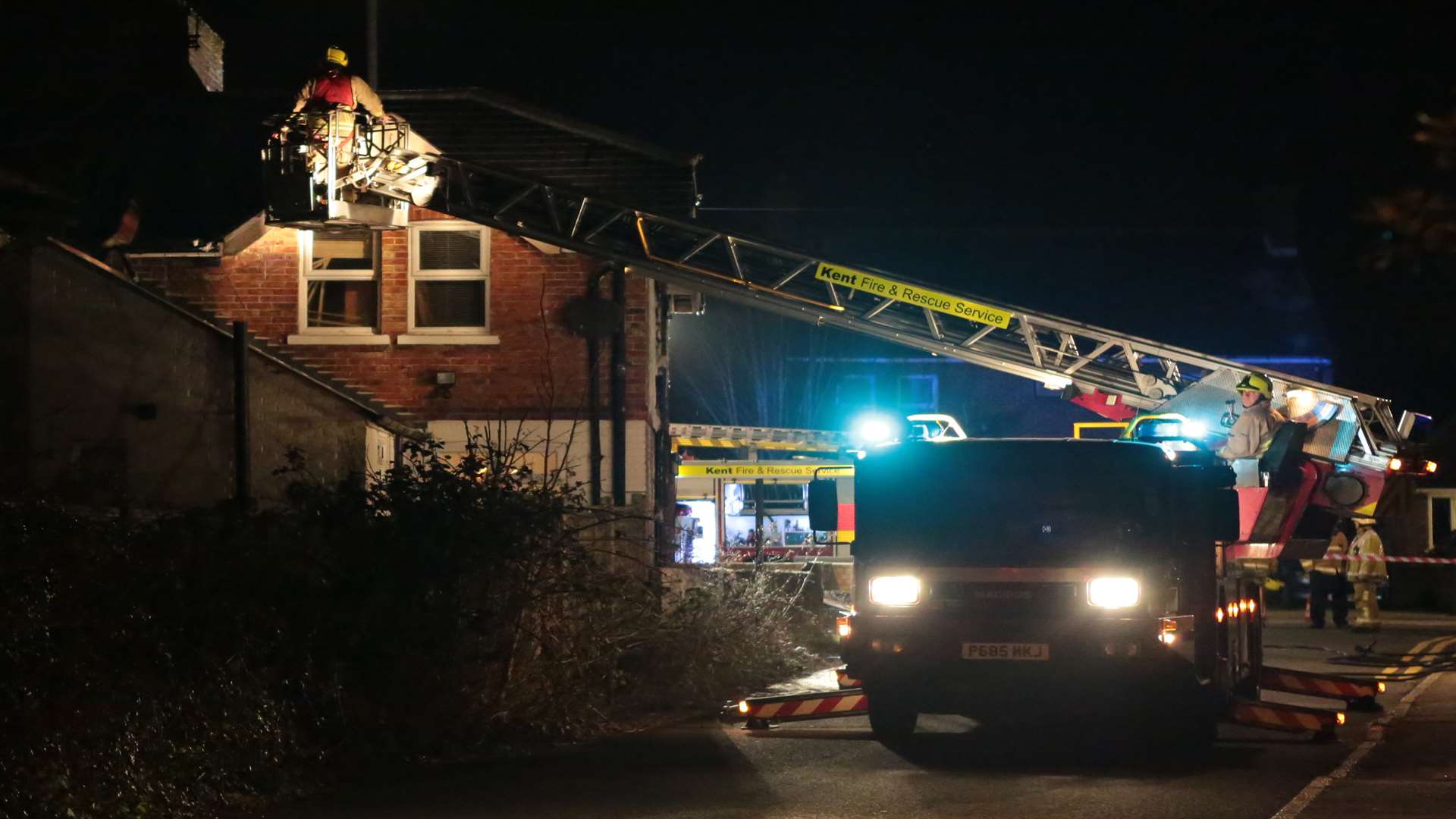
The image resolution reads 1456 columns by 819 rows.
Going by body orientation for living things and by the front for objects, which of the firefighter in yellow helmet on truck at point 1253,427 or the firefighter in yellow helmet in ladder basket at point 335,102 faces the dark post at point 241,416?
the firefighter in yellow helmet on truck at point 1253,427

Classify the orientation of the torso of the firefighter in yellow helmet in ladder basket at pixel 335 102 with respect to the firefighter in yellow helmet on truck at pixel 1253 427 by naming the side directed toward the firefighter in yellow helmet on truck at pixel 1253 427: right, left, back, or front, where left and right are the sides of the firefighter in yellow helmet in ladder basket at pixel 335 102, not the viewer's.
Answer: right

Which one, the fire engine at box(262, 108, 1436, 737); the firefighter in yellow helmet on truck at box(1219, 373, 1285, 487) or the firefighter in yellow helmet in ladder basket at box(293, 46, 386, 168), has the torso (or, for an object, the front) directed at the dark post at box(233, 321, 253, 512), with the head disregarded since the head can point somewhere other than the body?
the firefighter in yellow helmet on truck at box(1219, 373, 1285, 487)

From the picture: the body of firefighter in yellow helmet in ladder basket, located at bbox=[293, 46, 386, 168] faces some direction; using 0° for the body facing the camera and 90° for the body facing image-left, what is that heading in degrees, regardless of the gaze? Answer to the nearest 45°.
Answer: approximately 180°

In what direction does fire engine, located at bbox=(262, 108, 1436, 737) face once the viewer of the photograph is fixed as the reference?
facing the viewer

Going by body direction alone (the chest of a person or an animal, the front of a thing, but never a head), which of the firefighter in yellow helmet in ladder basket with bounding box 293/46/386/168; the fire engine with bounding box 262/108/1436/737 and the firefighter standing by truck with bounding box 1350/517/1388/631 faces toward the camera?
the fire engine

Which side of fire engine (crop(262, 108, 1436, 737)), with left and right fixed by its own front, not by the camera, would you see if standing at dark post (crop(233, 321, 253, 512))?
right

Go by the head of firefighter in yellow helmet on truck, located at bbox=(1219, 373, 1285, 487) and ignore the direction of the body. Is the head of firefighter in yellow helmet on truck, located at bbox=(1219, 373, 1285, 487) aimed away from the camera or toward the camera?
toward the camera

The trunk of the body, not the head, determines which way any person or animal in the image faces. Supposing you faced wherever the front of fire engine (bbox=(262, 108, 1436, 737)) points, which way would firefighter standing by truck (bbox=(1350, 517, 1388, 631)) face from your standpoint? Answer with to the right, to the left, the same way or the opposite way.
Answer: to the right

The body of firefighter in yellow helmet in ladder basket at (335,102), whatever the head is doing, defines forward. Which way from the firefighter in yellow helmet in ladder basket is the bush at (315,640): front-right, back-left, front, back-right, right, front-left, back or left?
back

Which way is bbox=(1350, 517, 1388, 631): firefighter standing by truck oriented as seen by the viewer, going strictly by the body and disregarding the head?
to the viewer's left
